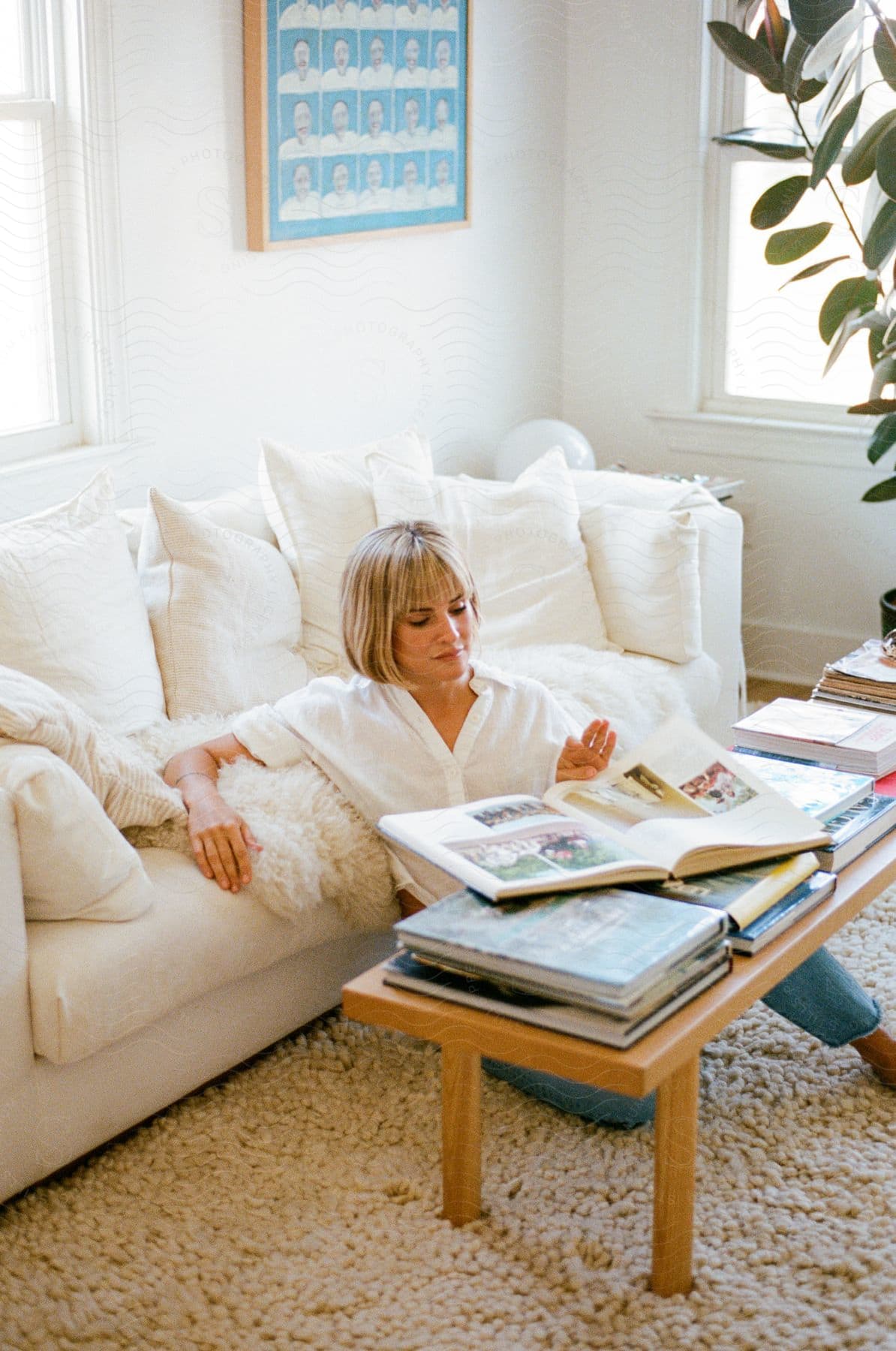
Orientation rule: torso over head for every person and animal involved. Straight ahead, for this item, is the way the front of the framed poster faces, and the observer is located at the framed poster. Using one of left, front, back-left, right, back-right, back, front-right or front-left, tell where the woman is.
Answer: front-right

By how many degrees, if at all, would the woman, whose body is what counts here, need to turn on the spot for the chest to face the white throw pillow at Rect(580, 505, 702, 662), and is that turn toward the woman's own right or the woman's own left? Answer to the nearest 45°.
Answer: approximately 135° to the woman's own left

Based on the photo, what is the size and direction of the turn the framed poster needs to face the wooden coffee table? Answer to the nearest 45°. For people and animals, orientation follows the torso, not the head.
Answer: approximately 45° to its right

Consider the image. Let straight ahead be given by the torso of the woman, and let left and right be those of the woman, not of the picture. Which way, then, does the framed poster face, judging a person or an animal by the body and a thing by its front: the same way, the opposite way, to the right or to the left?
the same way

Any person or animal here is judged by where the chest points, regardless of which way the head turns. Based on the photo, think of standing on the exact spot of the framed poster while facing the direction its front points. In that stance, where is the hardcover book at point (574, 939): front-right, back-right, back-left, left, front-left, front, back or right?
front-right

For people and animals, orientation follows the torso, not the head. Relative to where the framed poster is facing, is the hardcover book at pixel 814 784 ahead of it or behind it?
ahead

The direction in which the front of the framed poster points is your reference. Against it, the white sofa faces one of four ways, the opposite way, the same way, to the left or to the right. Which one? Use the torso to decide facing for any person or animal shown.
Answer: the same way

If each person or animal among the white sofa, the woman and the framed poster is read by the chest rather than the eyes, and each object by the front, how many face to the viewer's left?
0

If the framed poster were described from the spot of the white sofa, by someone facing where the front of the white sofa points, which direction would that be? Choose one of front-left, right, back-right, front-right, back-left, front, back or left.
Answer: back-left

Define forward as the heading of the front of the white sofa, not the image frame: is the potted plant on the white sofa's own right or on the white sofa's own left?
on the white sofa's own left

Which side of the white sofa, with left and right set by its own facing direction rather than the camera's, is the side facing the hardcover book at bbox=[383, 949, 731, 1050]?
front

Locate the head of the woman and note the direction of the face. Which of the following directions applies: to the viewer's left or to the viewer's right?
to the viewer's right

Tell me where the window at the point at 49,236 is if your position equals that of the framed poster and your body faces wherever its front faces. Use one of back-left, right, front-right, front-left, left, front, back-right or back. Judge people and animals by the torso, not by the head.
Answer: right

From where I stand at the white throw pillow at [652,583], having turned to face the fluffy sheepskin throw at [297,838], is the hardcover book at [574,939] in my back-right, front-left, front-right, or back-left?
front-left

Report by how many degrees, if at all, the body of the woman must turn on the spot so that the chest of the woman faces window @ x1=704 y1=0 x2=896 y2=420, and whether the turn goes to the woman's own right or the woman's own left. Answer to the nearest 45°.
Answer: approximately 135° to the woman's own left

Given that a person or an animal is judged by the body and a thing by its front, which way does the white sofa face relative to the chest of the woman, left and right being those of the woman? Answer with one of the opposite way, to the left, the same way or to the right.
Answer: the same way

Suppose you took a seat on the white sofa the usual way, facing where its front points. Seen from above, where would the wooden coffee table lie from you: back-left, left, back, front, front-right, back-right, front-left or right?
front

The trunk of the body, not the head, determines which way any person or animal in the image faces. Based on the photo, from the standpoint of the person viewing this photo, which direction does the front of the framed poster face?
facing the viewer and to the right of the viewer

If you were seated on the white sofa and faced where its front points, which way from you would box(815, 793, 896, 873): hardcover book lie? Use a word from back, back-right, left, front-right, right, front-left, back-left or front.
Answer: front-left
